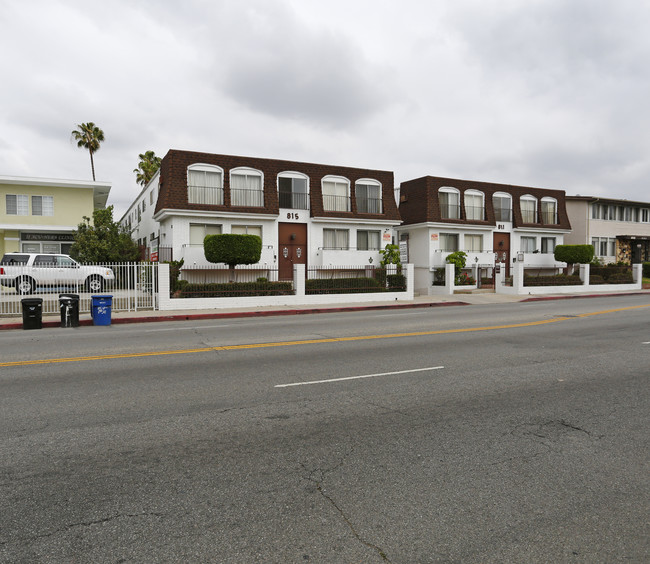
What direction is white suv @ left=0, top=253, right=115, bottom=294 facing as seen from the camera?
to the viewer's right

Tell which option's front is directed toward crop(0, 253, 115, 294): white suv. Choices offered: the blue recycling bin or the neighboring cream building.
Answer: the neighboring cream building

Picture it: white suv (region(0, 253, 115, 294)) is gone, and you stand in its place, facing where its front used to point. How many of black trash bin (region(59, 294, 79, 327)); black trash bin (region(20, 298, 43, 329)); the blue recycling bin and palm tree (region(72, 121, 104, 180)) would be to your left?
1

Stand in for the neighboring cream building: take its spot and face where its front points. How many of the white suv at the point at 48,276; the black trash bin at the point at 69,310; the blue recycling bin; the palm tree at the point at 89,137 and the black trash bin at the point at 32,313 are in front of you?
4

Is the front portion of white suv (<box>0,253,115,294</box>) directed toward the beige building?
yes

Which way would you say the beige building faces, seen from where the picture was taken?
facing the viewer and to the right of the viewer

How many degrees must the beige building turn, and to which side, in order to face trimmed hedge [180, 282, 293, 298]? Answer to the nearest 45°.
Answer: approximately 90° to its right

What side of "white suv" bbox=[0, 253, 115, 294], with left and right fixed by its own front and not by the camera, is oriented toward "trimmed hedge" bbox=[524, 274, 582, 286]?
front

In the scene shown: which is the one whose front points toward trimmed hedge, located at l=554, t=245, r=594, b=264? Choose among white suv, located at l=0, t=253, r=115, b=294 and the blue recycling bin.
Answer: the white suv

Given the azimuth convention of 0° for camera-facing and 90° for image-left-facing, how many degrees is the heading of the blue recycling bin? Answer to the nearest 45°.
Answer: approximately 0°

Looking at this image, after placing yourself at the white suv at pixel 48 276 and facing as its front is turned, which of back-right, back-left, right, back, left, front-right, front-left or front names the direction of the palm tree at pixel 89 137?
left

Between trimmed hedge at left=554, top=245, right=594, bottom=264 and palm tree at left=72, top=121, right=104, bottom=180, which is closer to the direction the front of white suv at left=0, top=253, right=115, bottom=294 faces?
the trimmed hedge

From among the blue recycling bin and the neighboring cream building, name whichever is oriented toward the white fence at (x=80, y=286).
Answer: the neighboring cream building
